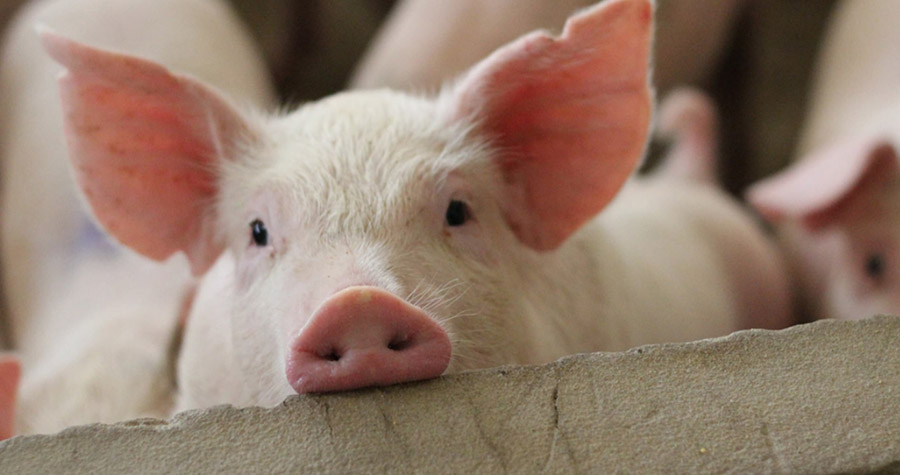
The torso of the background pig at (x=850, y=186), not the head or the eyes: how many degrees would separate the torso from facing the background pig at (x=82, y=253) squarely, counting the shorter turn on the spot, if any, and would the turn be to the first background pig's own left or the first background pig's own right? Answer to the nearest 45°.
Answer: approximately 45° to the first background pig's own right

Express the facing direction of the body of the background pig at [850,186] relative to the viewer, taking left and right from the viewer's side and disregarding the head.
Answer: facing the viewer

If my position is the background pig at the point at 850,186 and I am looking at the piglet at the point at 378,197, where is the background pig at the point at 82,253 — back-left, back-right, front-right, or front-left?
front-right

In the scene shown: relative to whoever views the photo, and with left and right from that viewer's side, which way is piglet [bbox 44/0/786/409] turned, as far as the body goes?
facing the viewer and to the left of the viewer

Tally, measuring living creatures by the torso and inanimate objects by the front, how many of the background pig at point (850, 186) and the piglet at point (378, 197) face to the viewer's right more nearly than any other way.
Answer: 0

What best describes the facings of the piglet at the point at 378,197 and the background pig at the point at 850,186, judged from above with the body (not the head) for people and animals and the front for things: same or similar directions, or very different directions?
same or similar directions

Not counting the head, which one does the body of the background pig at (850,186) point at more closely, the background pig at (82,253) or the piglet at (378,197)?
the piglet

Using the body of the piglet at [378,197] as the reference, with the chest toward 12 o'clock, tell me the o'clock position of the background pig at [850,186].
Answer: The background pig is roughly at 6 o'clock from the piglet.

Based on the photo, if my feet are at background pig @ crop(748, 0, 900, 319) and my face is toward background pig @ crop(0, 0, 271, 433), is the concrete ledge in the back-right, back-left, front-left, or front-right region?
front-left

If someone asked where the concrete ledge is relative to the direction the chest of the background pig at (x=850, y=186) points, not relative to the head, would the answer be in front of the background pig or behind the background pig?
in front

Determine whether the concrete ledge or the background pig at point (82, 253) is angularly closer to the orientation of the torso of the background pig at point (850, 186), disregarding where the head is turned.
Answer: the concrete ledge

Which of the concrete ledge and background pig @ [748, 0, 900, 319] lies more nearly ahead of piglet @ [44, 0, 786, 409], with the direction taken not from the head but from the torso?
the concrete ledge
